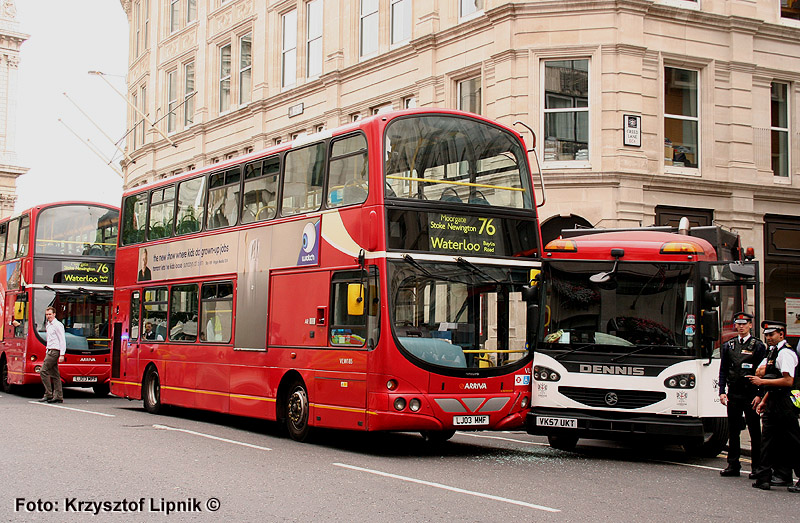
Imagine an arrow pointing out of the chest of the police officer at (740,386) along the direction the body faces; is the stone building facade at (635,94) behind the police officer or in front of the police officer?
behind

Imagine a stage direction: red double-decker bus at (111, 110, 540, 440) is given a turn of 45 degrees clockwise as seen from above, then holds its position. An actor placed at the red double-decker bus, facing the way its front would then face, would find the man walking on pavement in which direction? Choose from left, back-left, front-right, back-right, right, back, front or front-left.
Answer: back-right

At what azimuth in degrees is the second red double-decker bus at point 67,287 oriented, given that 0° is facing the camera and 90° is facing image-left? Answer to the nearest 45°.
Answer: approximately 315°

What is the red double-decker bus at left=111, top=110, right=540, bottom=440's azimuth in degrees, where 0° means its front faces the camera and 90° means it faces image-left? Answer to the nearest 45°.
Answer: approximately 315°

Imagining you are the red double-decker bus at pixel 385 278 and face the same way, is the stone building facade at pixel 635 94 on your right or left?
on your left

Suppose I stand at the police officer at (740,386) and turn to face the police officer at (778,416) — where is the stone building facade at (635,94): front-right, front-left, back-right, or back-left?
back-left

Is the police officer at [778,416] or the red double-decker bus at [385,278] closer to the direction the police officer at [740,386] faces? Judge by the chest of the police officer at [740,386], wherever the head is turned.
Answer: the police officer

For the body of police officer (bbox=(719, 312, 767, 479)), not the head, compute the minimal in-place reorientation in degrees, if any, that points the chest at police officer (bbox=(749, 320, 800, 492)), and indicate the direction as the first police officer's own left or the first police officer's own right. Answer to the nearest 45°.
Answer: approximately 45° to the first police officer's own left
